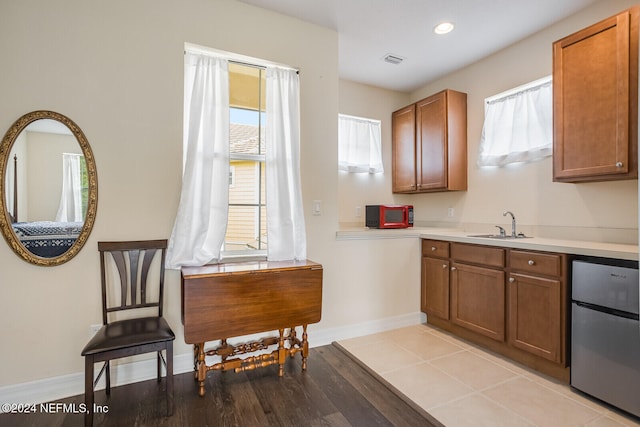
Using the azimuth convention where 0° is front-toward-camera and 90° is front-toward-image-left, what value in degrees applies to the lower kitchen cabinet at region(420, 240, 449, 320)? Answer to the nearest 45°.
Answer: approximately 45°

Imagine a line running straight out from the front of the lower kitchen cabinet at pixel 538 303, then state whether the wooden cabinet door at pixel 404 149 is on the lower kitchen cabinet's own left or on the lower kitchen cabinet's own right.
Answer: on the lower kitchen cabinet's own right

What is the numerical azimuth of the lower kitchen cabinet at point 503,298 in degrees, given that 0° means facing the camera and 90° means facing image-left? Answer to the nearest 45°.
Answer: approximately 45°

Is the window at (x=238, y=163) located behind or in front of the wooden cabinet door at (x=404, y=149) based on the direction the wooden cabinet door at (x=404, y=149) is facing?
in front

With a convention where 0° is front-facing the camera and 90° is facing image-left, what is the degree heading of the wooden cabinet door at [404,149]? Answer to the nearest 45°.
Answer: approximately 45°

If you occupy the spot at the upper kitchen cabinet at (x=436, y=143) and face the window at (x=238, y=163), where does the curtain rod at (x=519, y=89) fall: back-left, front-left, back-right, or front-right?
back-left
